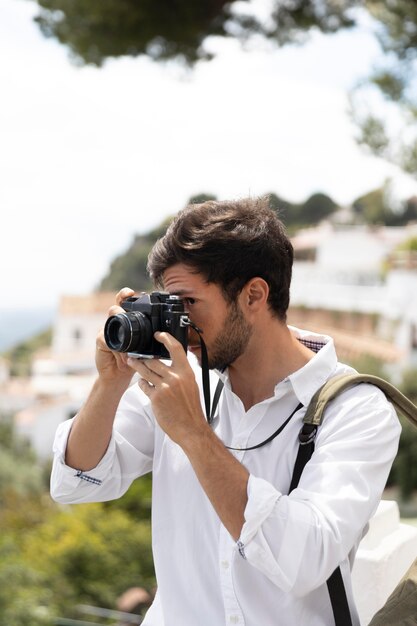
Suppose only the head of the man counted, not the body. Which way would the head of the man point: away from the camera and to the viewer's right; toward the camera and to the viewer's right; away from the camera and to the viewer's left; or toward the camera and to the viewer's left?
toward the camera and to the viewer's left

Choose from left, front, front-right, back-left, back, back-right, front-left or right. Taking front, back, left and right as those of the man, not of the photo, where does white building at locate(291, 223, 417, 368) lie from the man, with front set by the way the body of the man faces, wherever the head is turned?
back-right

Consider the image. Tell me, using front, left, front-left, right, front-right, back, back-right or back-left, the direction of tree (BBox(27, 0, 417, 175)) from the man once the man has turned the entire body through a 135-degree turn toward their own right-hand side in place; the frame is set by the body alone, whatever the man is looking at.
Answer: front

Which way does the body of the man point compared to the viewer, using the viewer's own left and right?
facing the viewer and to the left of the viewer
